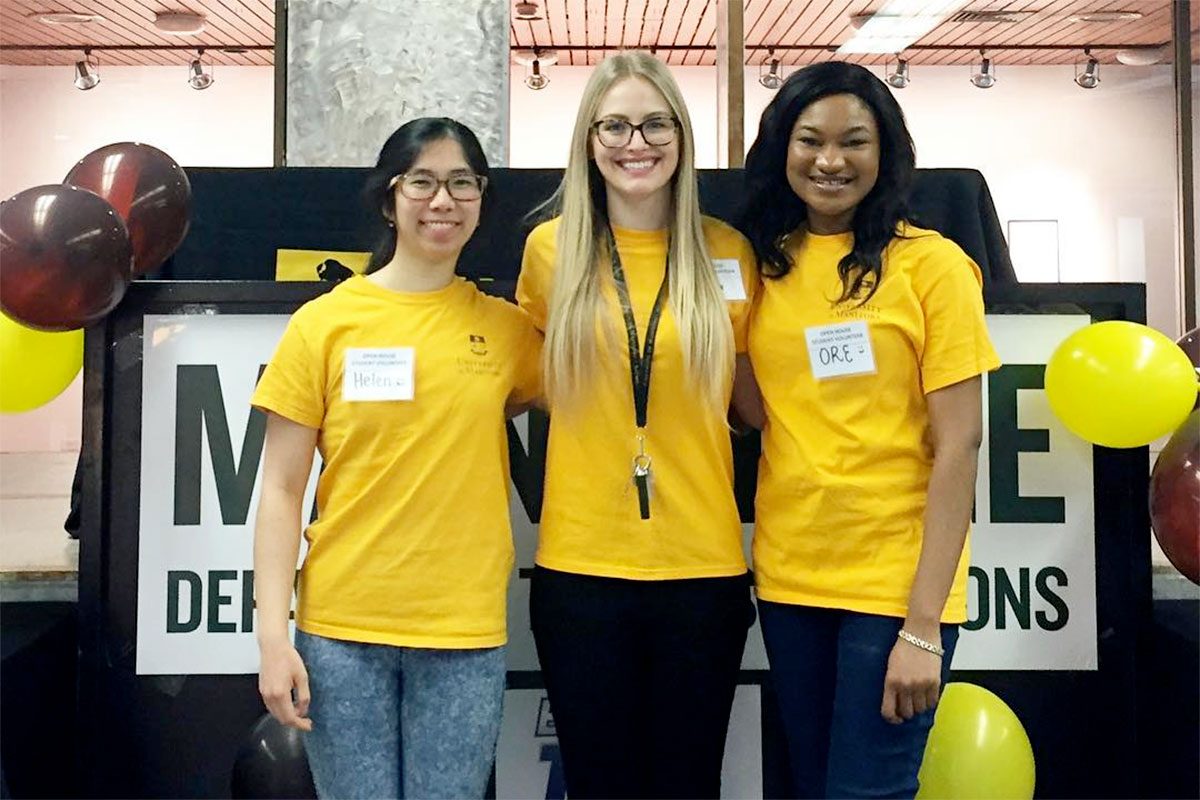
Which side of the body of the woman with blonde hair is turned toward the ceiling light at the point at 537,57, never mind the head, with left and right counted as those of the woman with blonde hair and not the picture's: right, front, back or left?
back

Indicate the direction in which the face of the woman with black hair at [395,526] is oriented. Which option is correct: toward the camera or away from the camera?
toward the camera

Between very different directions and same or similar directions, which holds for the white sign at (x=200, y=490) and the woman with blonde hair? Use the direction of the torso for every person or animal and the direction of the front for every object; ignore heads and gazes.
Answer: same or similar directions

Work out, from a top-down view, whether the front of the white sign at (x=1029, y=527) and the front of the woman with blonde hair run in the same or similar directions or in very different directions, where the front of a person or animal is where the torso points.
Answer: same or similar directions

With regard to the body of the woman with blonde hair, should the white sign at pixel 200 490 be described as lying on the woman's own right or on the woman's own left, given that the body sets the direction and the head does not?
on the woman's own right

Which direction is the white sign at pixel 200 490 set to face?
toward the camera

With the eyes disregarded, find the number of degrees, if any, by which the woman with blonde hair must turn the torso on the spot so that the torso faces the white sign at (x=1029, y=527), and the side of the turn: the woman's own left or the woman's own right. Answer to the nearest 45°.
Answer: approximately 135° to the woman's own left

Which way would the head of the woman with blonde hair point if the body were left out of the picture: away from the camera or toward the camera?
toward the camera
